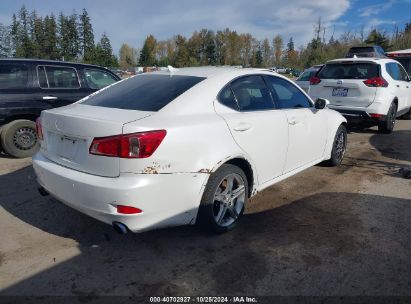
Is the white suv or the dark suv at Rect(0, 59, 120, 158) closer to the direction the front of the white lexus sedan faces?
the white suv

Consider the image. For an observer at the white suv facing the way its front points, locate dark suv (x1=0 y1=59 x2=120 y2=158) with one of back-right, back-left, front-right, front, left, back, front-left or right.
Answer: back

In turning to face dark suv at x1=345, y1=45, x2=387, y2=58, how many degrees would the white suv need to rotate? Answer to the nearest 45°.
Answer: approximately 45° to its left

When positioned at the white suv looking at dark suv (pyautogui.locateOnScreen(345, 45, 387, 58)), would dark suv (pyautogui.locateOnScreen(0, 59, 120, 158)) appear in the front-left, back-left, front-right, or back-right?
back-left

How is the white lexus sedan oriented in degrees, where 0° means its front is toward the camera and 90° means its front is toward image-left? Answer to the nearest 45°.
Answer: approximately 225°

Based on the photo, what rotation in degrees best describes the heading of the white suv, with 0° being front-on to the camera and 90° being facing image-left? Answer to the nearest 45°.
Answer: approximately 225°

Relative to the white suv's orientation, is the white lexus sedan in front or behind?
behind

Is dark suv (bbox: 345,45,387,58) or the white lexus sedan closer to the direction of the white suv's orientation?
the dark suv
